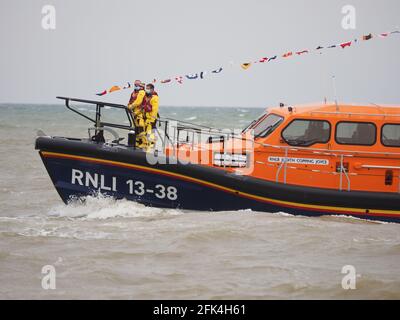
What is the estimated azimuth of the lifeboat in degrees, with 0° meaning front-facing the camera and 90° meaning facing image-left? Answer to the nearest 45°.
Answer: approximately 90°

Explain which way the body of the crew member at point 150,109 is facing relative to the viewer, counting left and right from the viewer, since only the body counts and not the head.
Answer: facing the viewer and to the left of the viewer

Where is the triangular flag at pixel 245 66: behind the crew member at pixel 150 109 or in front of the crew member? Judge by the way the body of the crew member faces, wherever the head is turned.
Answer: behind

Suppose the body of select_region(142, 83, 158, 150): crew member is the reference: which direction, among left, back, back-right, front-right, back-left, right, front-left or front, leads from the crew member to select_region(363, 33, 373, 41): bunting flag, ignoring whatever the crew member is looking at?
back-left
